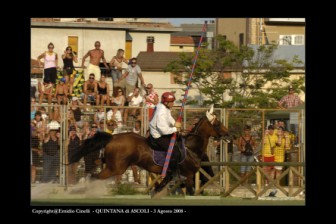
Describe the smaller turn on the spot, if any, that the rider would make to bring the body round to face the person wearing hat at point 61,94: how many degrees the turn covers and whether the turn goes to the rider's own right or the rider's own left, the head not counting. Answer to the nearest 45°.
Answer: approximately 135° to the rider's own left

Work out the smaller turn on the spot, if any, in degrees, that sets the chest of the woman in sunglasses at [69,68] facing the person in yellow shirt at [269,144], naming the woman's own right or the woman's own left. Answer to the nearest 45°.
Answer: approximately 45° to the woman's own left

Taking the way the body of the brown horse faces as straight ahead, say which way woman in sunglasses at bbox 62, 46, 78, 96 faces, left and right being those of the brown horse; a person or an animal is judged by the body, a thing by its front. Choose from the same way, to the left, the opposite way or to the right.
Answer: to the right

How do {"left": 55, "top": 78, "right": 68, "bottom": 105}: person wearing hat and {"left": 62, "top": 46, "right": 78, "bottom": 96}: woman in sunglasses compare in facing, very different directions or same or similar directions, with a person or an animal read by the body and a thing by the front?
same or similar directions

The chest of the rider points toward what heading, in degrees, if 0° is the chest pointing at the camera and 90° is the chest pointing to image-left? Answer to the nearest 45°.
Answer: approximately 270°

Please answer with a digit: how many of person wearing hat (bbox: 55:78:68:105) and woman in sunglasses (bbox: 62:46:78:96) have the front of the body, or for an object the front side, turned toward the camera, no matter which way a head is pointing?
2

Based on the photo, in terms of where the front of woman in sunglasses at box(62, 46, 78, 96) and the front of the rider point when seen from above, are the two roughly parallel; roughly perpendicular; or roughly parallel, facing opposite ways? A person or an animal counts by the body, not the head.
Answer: roughly perpendicular

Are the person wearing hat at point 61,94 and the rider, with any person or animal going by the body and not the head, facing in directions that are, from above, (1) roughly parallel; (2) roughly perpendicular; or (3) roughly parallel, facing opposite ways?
roughly perpendicular

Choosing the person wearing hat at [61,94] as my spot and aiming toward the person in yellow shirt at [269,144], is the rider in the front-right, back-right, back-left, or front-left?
front-right

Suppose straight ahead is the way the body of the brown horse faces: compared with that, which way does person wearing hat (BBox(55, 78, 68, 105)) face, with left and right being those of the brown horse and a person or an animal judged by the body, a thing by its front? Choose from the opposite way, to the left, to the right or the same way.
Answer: to the right

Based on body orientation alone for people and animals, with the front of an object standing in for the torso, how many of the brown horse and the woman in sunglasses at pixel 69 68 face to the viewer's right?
1

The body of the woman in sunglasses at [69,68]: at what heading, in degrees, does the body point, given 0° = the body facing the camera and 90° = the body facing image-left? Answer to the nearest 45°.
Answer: approximately 0°

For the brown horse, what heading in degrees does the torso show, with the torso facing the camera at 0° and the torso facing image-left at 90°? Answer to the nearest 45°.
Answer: approximately 270°

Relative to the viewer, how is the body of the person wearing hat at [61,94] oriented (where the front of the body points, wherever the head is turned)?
toward the camera
